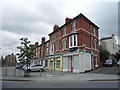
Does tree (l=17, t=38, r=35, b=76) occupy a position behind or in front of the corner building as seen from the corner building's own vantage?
in front

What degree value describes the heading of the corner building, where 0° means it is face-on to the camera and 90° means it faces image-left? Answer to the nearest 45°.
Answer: approximately 45°
